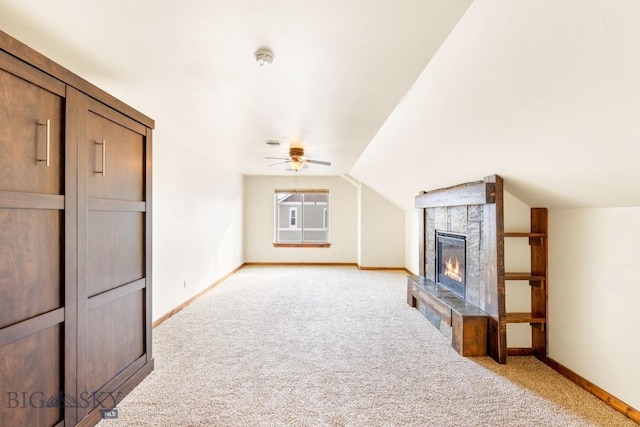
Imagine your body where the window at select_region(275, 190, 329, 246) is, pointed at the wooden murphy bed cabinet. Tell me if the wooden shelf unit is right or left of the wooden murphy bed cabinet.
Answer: left

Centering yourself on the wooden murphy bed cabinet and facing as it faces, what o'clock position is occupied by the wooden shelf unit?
The wooden shelf unit is roughly at 11 o'clock from the wooden murphy bed cabinet.

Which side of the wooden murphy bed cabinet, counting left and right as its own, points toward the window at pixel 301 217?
left

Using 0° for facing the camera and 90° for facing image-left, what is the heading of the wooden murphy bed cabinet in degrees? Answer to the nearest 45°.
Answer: approximately 315°
